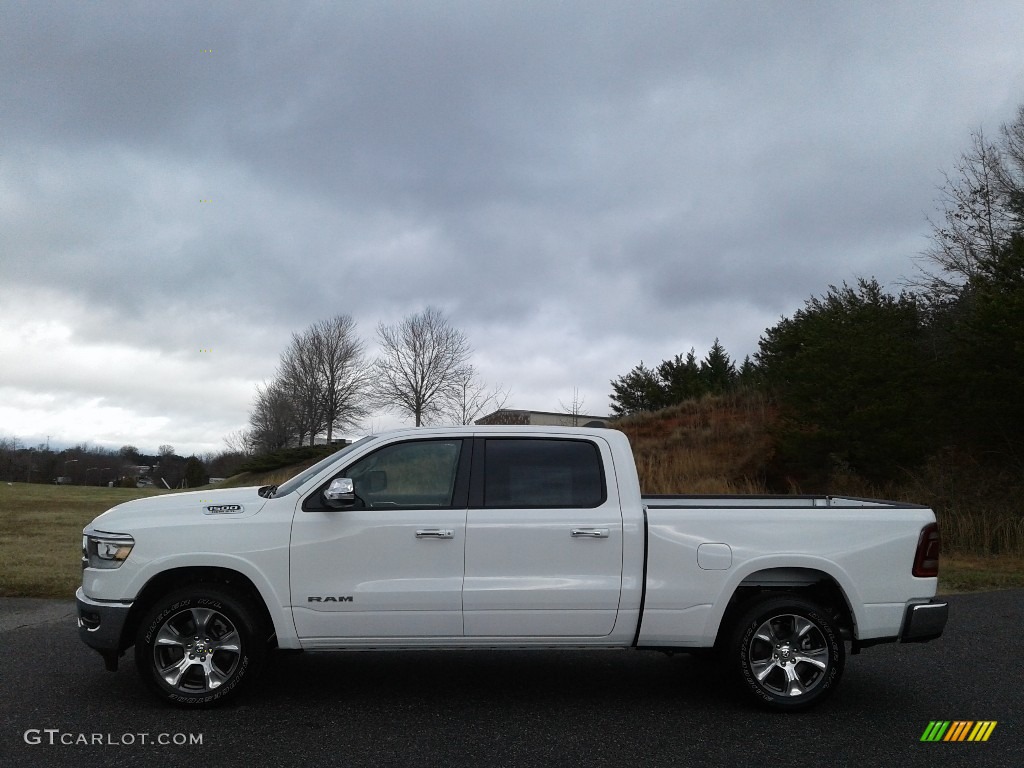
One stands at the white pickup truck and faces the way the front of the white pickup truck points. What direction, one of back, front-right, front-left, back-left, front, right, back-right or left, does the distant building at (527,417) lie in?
right

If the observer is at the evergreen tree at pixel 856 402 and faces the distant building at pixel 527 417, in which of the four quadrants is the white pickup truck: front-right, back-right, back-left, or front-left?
back-left

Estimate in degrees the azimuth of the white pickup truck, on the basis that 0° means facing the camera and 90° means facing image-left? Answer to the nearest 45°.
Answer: approximately 90°

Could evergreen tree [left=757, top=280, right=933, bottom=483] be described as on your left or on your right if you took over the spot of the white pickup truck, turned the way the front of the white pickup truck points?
on your right
